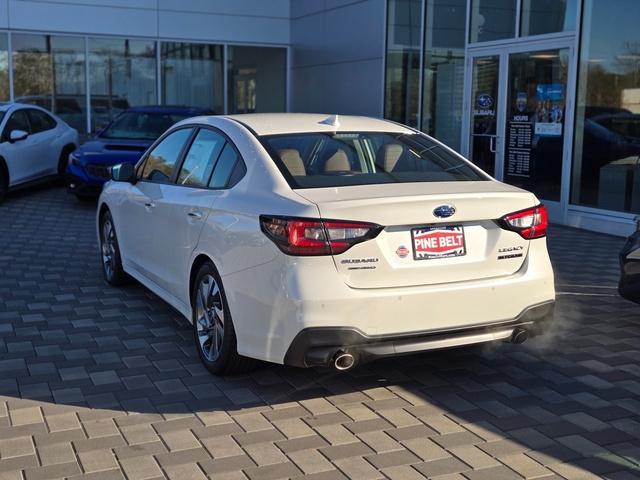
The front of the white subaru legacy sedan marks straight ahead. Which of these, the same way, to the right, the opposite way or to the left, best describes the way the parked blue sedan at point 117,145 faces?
to the left

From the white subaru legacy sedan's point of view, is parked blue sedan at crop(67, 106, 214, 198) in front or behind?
in front

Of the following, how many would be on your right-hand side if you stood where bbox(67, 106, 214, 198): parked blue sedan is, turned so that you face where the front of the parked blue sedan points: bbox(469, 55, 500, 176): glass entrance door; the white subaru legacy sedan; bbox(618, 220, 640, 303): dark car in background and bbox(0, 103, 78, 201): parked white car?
1

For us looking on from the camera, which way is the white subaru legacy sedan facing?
facing away from the viewer and to the left of the viewer

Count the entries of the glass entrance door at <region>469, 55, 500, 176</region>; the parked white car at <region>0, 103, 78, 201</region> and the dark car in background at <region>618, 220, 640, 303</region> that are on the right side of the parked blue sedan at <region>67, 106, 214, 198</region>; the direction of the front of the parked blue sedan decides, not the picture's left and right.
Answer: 1

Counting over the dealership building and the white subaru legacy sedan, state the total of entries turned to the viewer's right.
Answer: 0

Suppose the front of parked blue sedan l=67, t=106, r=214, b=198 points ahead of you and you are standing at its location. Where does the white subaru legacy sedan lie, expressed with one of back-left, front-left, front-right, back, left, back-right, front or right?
front-left

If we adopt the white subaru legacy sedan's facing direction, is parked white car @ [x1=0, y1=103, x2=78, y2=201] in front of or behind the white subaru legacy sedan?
in front

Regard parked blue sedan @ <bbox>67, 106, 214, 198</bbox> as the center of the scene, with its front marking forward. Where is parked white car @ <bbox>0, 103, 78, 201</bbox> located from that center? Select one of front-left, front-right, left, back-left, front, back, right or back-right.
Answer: right

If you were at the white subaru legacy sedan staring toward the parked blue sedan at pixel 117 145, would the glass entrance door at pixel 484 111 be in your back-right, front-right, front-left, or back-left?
front-right

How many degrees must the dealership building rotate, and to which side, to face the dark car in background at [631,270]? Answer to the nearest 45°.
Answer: approximately 45° to its left

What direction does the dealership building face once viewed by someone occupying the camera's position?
facing the viewer and to the left of the viewer

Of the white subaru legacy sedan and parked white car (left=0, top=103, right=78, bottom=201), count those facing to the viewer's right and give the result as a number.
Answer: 0
